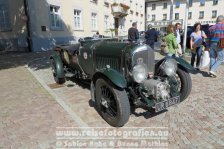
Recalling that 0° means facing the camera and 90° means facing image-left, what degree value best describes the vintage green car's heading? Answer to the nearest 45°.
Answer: approximately 315°

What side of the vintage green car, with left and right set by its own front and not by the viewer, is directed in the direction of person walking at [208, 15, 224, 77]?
left

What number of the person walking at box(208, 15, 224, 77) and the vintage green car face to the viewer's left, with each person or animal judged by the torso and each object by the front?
0

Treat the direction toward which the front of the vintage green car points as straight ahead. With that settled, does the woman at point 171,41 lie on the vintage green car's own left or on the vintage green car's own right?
on the vintage green car's own left
